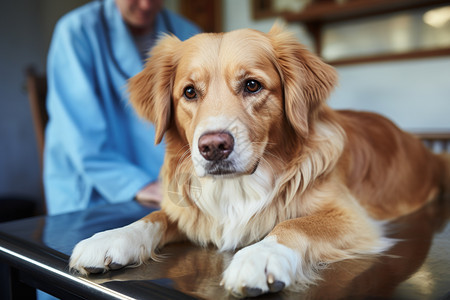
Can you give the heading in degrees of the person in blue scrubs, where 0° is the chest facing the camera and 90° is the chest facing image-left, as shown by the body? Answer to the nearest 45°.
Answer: approximately 315°

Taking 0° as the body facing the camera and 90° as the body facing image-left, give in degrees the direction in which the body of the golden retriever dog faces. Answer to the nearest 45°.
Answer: approximately 45°

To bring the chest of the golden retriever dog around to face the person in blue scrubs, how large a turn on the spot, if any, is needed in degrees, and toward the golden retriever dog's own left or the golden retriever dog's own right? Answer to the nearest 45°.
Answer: approximately 90° to the golden retriever dog's own right
